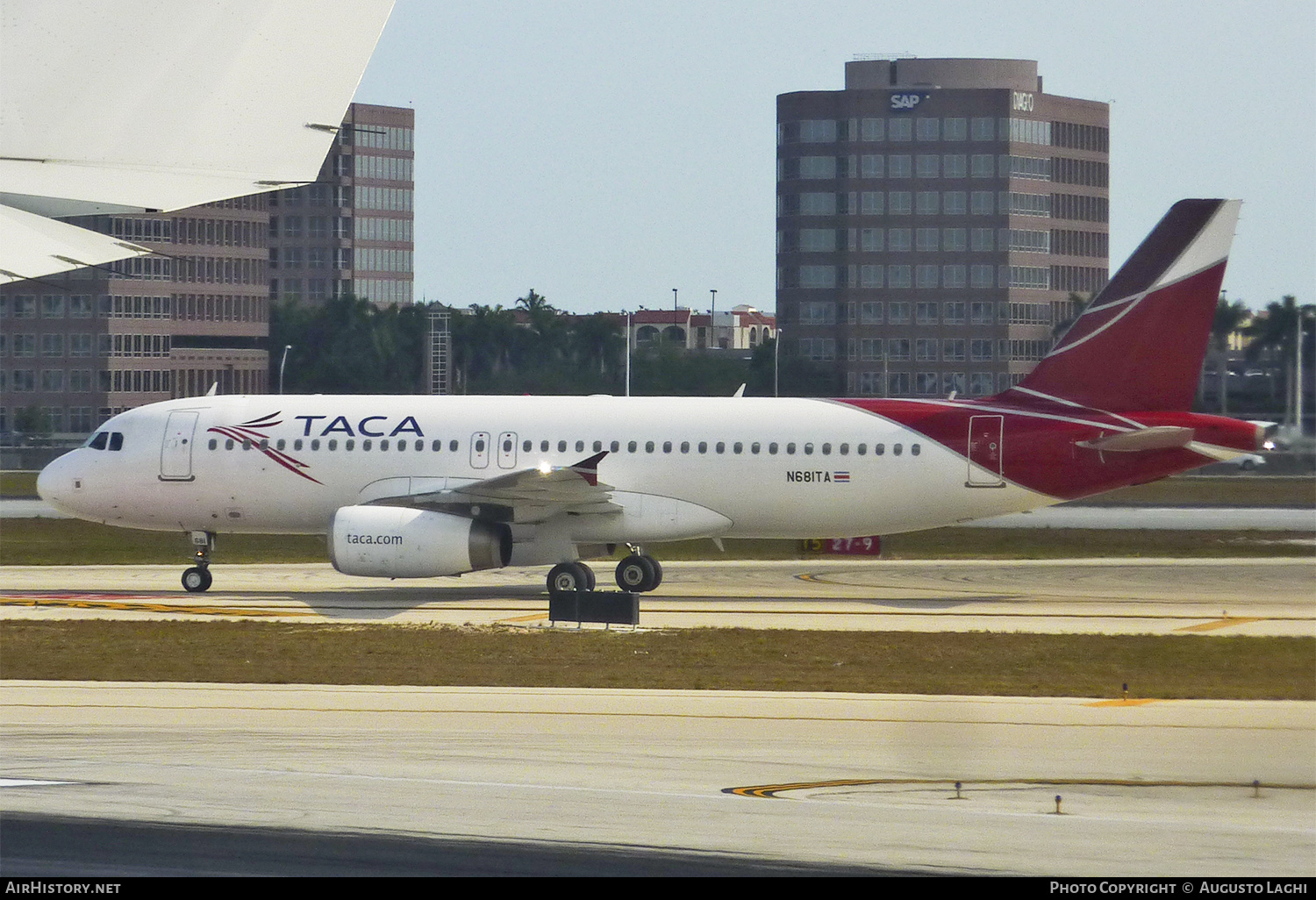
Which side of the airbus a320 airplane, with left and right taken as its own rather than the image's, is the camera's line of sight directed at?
left
